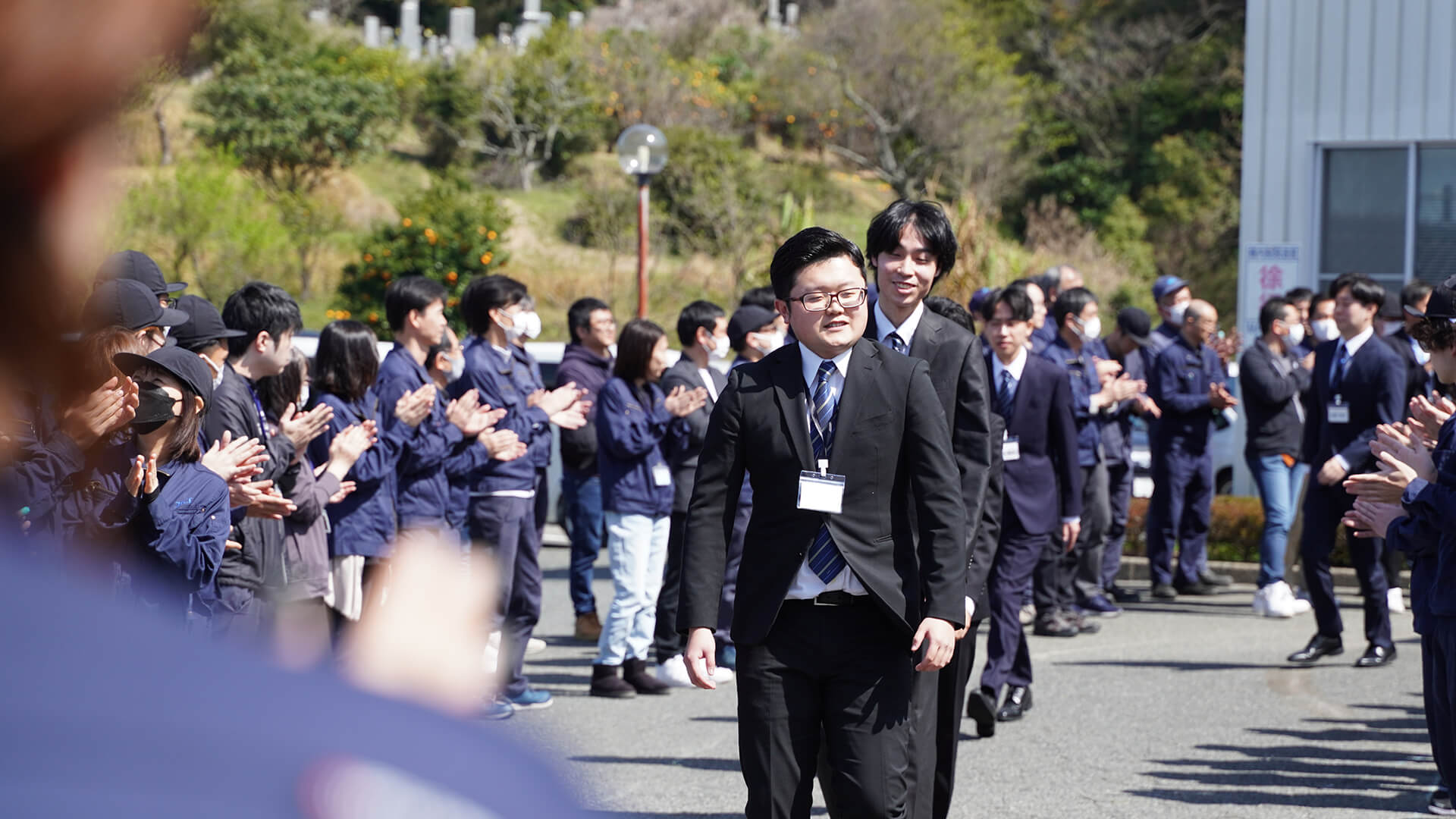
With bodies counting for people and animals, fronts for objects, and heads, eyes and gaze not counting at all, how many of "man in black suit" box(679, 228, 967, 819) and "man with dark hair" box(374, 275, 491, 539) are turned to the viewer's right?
1

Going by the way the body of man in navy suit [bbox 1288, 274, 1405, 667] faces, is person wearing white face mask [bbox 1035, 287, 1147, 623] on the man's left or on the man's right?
on the man's right

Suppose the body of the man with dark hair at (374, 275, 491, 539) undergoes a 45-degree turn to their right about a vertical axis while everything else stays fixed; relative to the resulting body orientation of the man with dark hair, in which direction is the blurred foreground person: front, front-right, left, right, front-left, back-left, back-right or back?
front-right

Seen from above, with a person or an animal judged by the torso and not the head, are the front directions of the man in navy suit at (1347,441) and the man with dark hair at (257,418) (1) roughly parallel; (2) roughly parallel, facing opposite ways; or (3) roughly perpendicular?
roughly parallel, facing opposite ways

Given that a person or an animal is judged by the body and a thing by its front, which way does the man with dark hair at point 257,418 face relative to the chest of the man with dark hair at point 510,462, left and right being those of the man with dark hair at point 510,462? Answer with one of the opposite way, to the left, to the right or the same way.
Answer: the same way

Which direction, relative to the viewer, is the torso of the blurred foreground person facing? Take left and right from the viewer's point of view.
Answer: facing to the right of the viewer

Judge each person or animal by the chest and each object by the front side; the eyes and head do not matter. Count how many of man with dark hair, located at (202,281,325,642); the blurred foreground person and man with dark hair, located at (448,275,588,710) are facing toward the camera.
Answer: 0

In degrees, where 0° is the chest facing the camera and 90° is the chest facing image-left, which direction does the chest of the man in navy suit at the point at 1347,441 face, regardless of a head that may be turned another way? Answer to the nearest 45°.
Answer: approximately 45°

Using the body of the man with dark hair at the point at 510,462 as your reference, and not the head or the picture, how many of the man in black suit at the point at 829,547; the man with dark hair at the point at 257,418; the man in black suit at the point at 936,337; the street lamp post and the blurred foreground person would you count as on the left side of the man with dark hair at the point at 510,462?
1

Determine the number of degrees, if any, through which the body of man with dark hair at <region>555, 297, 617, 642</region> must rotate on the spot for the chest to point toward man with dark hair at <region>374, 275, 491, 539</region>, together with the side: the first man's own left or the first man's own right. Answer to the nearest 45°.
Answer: approximately 45° to the first man's own right

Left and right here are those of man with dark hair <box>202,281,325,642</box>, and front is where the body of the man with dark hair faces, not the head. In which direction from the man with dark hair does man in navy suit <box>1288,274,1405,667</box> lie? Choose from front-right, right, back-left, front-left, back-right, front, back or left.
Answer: front

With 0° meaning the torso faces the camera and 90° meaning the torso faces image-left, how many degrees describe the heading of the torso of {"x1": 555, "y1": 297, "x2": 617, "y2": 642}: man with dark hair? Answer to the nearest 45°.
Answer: approximately 315°

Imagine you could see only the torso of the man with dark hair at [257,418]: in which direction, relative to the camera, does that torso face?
to the viewer's right

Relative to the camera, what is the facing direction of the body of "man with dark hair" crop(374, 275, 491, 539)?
to the viewer's right

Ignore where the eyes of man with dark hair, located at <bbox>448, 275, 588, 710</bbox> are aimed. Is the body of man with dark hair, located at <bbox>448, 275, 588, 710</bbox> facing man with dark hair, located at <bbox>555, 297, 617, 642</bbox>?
no

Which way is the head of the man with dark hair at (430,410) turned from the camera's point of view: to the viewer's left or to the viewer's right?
to the viewer's right

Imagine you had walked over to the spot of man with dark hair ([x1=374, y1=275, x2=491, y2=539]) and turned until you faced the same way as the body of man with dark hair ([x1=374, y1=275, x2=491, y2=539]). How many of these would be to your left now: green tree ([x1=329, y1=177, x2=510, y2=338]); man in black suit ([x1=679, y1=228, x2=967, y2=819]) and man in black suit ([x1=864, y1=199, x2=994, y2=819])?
1

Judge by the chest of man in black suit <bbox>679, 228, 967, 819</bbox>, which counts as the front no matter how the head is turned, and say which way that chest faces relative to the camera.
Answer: toward the camera

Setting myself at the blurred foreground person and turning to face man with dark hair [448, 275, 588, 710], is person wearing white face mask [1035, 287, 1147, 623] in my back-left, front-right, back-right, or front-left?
front-right

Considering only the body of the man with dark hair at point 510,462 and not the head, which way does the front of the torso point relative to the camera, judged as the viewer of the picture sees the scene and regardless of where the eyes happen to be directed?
to the viewer's right
